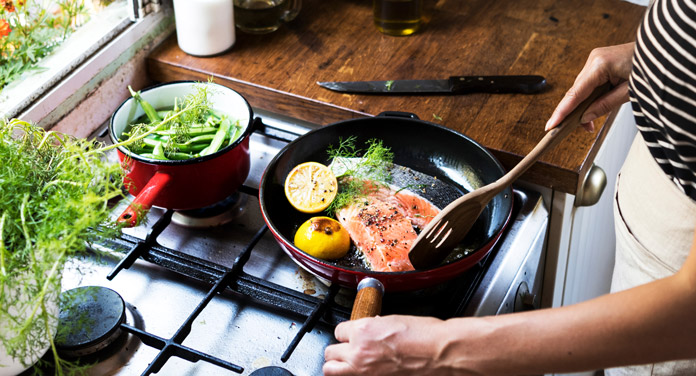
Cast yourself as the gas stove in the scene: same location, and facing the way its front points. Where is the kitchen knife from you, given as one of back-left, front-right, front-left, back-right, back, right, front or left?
left

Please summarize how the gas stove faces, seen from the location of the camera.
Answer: facing the viewer and to the right of the viewer

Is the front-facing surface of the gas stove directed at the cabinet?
no
